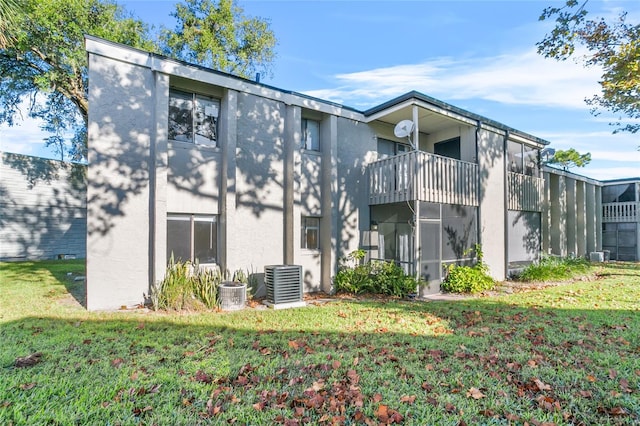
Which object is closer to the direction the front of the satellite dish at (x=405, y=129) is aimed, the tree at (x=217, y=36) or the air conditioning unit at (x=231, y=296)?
the air conditioning unit

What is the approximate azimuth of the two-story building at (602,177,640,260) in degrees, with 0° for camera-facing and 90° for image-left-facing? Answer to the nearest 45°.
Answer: approximately 0°

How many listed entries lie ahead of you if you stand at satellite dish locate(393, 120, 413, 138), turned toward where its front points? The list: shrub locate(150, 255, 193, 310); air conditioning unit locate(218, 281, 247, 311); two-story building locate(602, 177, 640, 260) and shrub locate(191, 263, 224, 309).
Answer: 3

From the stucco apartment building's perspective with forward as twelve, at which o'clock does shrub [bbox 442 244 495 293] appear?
The shrub is roughly at 10 o'clock from the stucco apartment building.

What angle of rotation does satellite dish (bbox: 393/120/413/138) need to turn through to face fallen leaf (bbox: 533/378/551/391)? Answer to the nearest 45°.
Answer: approximately 45° to its left

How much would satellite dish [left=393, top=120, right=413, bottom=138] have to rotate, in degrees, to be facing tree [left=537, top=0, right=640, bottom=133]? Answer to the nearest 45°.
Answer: approximately 135° to its left

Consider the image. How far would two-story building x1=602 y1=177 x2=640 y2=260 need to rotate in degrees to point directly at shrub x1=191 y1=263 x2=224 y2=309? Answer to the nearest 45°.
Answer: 0° — it already faces it

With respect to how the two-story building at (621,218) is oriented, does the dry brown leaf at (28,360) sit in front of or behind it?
in front

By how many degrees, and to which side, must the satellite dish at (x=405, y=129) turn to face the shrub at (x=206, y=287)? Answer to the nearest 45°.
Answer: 0° — it already faces it

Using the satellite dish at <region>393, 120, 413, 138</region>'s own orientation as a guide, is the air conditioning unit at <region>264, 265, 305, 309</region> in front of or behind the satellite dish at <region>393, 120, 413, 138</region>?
in front
